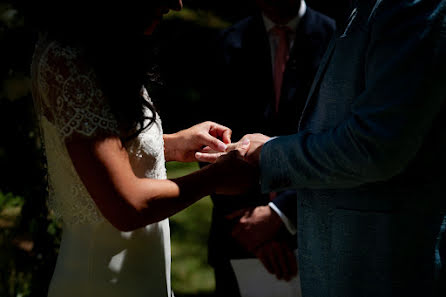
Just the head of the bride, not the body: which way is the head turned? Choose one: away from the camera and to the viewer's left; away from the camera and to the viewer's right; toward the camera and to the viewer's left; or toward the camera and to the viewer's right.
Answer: away from the camera and to the viewer's right

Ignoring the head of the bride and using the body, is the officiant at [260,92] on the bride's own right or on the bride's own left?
on the bride's own left

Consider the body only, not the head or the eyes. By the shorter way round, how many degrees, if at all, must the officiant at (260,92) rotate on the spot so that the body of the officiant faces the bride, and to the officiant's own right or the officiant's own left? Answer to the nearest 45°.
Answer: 0° — they already face them

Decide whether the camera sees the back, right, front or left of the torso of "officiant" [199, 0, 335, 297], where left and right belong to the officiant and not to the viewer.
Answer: front

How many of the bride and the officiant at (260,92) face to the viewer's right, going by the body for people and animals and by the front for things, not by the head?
1

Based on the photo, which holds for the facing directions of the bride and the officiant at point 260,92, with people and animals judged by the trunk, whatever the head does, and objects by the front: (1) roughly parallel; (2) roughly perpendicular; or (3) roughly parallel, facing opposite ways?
roughly perpendicular

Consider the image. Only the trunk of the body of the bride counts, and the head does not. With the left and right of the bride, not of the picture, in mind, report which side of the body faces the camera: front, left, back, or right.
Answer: right
